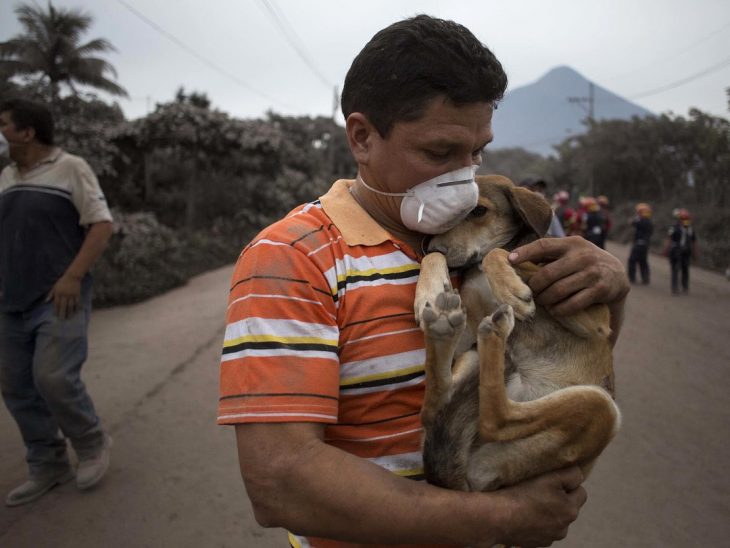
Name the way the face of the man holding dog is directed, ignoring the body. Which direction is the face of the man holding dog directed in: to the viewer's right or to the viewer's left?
to the viewer's right

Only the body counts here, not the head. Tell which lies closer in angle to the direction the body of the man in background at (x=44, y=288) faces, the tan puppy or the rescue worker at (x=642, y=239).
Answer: the tan puppy

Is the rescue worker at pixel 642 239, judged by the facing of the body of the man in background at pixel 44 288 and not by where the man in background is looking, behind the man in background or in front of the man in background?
behind

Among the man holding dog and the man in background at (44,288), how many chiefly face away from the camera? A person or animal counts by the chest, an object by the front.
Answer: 0

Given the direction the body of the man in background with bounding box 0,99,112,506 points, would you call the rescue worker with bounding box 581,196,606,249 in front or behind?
behind

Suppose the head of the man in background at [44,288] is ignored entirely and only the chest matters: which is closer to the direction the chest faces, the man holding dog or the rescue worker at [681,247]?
the man holding dog

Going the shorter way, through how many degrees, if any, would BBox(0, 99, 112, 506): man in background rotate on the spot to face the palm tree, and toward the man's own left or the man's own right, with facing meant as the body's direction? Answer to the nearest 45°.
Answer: approximately 135° to the man's own right

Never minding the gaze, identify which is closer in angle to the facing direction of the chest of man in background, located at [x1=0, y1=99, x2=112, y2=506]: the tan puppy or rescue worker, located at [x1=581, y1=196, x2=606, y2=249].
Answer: the tan puppy

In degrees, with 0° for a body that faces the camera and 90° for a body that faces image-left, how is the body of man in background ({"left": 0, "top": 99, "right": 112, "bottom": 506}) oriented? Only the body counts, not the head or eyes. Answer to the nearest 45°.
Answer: approximately 45°
